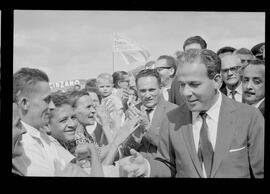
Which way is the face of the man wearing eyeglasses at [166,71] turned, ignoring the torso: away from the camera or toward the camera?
toward the camera

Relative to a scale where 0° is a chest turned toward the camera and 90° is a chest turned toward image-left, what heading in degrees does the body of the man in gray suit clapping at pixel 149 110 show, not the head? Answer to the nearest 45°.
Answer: approximately 45°

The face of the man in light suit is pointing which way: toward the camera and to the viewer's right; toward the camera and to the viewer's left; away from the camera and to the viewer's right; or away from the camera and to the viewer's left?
toward the camera and to the viewer's left

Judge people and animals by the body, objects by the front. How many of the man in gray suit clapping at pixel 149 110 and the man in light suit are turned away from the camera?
0

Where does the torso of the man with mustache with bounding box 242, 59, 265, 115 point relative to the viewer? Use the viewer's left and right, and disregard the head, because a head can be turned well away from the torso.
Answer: facing the viewer and to the left of the viewer

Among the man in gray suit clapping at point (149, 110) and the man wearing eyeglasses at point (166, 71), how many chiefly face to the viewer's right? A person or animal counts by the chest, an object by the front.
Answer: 0

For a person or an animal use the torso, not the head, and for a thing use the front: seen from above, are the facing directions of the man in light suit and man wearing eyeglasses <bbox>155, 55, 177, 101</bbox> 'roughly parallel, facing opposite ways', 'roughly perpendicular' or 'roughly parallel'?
roughly parallel

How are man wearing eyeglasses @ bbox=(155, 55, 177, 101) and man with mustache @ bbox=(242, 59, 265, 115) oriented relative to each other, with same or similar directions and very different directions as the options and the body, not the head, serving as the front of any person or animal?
same or similar directions

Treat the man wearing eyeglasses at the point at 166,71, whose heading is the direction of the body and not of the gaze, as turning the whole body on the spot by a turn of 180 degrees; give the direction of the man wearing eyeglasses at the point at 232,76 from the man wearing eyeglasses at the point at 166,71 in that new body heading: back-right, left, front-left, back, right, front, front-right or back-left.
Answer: front-right

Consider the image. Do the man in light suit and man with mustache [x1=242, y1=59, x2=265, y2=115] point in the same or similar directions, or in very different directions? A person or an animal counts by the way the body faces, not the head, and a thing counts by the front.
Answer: same or similar directions

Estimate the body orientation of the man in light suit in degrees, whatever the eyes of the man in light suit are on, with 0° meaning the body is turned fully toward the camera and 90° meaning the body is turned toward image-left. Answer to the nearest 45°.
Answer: approximately 45°

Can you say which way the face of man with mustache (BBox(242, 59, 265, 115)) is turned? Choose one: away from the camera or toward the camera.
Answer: toward the camera
